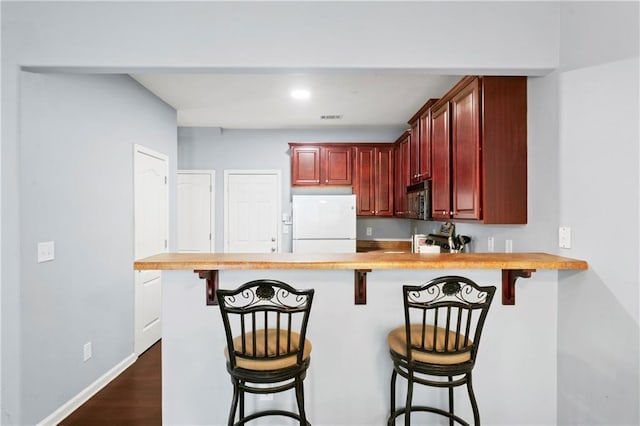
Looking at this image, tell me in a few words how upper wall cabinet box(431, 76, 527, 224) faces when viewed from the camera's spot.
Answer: facing to the left of the viewer

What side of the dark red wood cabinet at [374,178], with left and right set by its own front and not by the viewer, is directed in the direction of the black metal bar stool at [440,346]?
front

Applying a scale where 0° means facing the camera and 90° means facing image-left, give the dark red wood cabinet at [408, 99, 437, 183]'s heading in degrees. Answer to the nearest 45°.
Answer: approximately 90°

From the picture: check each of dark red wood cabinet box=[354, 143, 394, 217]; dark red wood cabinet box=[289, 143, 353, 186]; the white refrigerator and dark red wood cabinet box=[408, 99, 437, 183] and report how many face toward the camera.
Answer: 3

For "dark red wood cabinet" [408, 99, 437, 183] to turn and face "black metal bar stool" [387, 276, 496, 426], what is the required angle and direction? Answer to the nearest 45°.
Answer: approximately 90° to its left

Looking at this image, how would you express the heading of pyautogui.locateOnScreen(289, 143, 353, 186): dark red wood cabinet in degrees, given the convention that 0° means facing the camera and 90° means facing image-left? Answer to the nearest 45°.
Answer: approximately 0°

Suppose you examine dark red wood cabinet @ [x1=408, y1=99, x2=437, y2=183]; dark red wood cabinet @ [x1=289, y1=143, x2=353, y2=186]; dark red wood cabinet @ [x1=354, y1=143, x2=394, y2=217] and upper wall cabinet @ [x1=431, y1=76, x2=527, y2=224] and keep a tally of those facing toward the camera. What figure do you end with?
2

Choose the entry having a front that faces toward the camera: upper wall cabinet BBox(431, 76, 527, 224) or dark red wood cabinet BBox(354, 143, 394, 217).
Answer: the dark red wood cabinet

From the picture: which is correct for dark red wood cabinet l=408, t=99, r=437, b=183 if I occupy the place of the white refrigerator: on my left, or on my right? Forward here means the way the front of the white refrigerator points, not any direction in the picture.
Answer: on my left

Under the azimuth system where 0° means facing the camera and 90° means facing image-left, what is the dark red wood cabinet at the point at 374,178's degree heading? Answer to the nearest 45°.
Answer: approximately 0°

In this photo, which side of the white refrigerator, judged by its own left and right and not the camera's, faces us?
front

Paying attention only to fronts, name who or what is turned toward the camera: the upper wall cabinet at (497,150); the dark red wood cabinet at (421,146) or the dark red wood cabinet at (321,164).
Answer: the dark red wood cabinet at (321,164)

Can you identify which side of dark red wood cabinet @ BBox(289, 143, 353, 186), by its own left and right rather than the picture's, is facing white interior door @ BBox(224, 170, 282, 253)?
right

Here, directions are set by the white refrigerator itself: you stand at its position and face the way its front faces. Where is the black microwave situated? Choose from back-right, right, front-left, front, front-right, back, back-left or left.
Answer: front-left

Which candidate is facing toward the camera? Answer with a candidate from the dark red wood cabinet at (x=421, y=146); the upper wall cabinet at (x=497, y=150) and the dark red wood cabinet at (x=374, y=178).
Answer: the dark red wood cabinet at (x=374, y=178)

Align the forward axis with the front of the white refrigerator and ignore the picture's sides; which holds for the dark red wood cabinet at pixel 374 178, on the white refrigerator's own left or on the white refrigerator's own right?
on the white refrigerator's own left

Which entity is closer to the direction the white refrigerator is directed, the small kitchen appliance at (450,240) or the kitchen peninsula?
the kitchen peninsula

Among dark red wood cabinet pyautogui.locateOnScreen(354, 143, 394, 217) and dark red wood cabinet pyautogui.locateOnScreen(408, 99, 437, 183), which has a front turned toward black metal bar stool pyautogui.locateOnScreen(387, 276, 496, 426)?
dark red wood cabinet pyautogui.locateOnScreen(354, 143, 394, 217)
